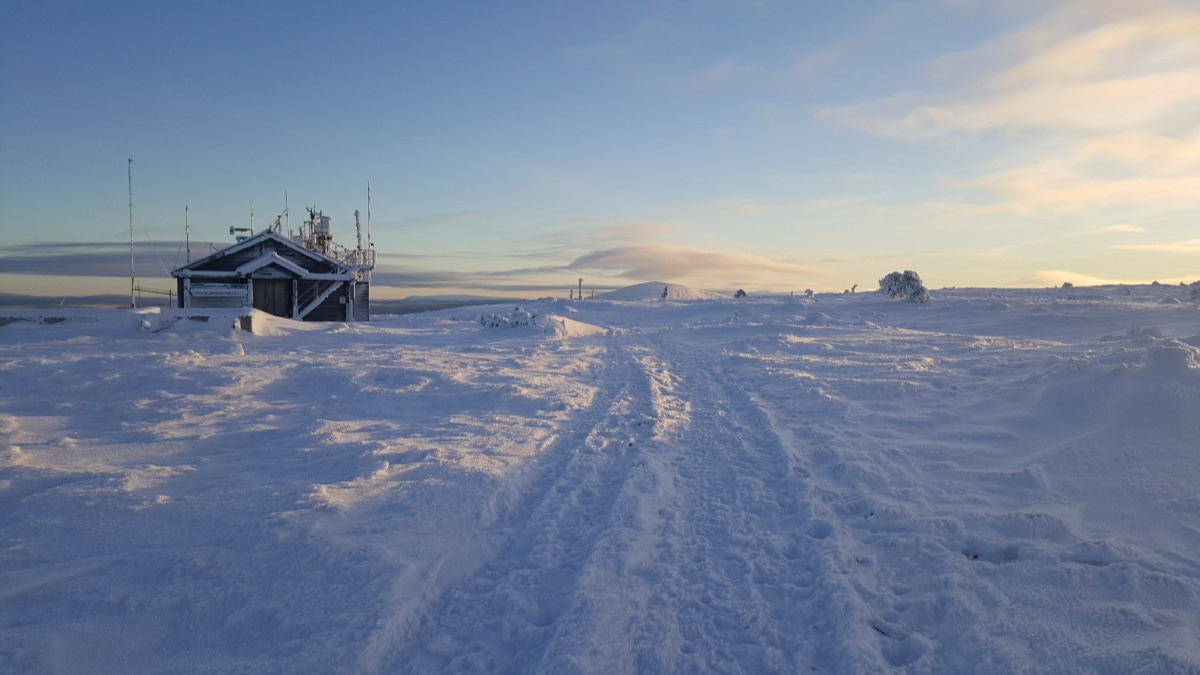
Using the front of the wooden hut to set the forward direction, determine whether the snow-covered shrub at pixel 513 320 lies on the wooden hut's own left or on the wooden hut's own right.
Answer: on the wooden hut's own left

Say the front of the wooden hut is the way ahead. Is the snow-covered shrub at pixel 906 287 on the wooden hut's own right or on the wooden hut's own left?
on the wooden hut's own left

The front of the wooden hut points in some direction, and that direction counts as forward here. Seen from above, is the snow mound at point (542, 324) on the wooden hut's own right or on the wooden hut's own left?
on the wooden hut's own left

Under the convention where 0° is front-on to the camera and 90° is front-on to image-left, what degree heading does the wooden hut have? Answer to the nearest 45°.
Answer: approximately 0°
